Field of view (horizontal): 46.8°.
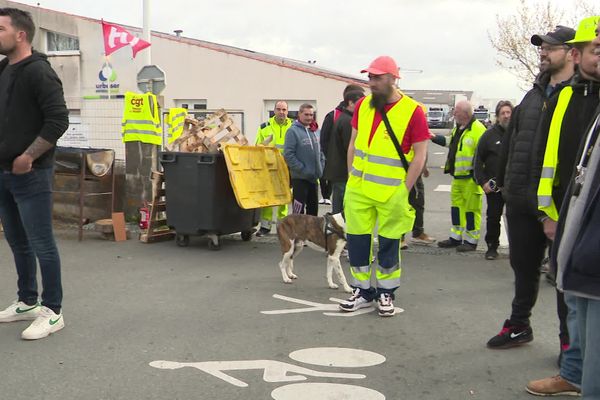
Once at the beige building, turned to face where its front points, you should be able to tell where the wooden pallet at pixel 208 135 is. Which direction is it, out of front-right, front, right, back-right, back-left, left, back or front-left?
front

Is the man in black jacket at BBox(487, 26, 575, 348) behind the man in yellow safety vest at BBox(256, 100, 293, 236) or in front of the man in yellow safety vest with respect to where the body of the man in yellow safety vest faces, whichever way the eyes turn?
in front

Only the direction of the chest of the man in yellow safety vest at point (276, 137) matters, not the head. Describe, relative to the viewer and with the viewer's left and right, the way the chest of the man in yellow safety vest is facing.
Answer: facing the viewer

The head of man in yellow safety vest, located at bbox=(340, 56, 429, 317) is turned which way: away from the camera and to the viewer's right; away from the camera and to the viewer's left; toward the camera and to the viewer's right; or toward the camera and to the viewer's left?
toward the camera and to the viewer's left

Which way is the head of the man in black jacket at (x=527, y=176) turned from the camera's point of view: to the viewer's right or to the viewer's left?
to the viewer's left

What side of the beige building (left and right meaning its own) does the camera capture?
front

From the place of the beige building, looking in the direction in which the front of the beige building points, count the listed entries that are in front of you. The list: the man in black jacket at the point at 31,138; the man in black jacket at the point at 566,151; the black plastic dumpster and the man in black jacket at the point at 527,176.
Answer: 4

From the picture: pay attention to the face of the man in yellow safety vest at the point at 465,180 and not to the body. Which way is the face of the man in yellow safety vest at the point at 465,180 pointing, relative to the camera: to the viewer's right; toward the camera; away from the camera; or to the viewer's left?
to the viewer's left

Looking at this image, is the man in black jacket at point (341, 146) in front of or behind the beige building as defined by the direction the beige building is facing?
in front
